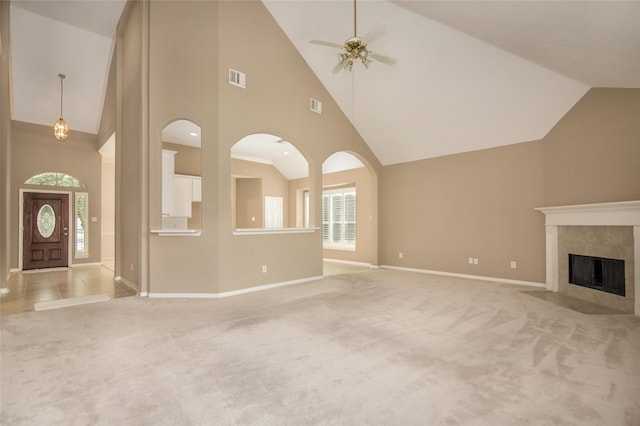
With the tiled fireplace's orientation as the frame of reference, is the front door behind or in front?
in front

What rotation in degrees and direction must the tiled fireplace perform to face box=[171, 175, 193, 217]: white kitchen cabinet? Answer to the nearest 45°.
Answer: approximately 45° to its right

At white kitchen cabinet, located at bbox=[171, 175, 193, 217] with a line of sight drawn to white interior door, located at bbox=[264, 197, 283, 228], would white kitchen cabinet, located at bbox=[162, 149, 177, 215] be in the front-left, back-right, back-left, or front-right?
back-right

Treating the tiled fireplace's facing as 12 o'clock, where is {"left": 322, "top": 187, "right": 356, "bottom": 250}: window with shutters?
The window with shutters is roughly at 2 o'clock from the tiled fireplace.

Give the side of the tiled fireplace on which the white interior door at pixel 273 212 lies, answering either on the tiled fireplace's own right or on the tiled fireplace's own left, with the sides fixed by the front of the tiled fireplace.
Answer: on the tiled fireplace's own right

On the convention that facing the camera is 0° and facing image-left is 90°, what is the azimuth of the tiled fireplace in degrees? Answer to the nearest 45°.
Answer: approximately 45°

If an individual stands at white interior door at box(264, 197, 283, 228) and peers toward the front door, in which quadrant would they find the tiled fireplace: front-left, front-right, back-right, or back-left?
back-left
